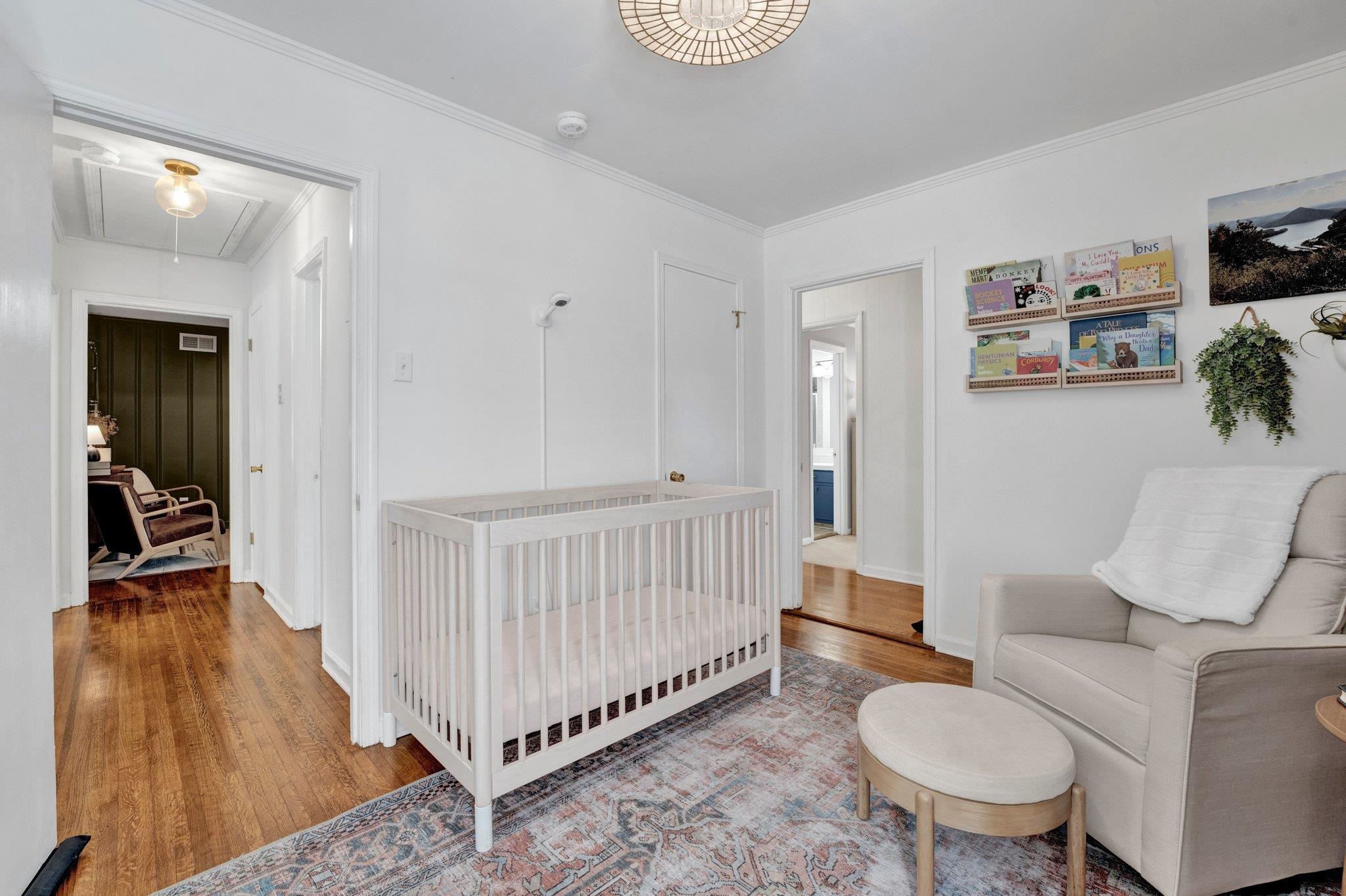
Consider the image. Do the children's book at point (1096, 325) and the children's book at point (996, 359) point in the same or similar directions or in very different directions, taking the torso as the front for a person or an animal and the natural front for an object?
same or similar directions

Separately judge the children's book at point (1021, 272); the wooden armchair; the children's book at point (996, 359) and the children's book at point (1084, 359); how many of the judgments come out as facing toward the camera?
3

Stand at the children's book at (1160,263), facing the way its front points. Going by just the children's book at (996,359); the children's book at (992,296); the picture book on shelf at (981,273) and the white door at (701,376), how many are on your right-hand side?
4

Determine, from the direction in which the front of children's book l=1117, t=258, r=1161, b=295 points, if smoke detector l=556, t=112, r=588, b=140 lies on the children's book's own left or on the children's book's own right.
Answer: on the children's book's own right

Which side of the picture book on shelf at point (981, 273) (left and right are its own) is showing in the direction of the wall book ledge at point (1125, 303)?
left

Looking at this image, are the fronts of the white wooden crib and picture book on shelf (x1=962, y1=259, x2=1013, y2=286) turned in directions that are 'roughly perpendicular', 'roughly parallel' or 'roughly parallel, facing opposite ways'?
roughly perpendicular

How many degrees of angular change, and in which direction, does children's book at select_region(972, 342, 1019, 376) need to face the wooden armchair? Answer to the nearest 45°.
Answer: approximately 90° to its right

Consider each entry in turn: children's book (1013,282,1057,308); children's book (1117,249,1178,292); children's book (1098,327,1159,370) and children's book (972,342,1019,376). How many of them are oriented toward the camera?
4

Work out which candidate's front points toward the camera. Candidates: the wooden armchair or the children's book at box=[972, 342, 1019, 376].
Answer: the children's book

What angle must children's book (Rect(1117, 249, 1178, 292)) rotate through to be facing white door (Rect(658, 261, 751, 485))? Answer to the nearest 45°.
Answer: approximately 90° to its right

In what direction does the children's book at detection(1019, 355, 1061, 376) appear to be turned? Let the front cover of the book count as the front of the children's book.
toward the camera
